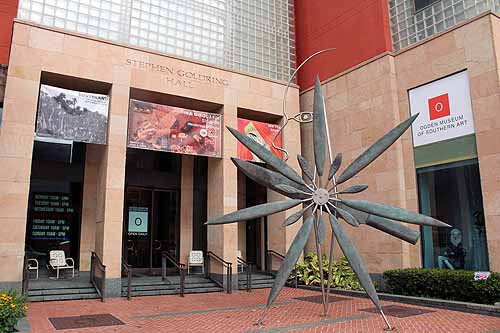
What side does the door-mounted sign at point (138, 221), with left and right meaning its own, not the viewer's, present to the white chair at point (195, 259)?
left

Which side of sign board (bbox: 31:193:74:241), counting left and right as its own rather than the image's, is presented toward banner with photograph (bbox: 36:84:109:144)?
front

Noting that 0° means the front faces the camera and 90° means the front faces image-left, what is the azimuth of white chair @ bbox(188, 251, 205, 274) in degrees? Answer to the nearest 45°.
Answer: approximately 0°

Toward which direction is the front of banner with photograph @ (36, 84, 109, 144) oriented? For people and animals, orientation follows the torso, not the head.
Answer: toward the camera

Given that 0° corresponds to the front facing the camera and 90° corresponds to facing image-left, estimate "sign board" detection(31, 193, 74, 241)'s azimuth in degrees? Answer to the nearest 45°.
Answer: approximately 0°

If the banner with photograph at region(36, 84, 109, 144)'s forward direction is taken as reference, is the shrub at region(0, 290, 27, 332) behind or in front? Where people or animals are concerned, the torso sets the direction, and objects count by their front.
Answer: in front

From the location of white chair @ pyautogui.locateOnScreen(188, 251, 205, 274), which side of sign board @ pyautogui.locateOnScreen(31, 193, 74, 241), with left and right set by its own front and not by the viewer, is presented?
left

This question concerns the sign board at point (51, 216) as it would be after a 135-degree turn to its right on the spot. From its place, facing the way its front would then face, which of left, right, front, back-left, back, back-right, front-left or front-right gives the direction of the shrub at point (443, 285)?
back

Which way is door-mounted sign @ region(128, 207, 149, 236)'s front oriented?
toward the camera

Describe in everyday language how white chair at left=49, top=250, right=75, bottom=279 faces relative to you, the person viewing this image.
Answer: facing the viewer and to the right of the viewer
